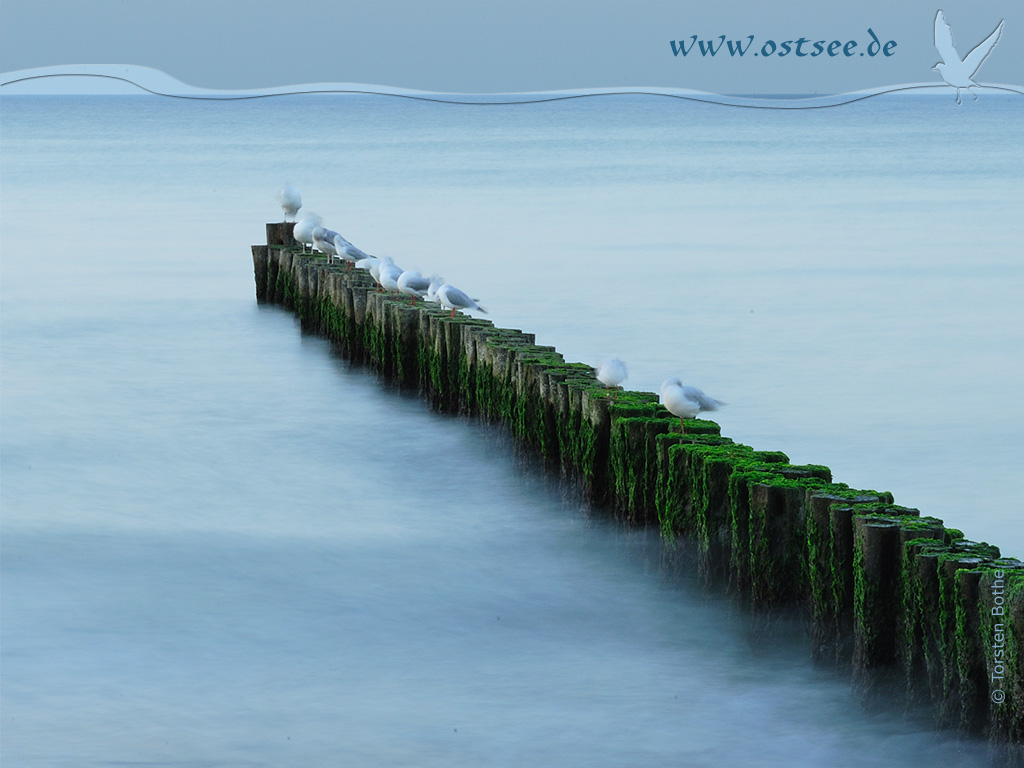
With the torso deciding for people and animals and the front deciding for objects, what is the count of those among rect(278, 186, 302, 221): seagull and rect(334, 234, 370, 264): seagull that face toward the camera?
1

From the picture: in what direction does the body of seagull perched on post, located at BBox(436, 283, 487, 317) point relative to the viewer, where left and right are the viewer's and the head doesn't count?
facing to the left of the viewer

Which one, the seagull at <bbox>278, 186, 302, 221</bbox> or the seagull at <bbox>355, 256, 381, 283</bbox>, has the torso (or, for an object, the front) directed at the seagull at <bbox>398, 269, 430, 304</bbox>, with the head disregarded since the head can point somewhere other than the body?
the seagull at <bbox>278, 186, 302, 221</bbox>

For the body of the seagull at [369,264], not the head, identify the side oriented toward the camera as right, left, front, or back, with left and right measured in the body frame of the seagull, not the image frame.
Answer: left

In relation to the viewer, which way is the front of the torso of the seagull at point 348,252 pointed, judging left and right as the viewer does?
facing to the left of the viewer

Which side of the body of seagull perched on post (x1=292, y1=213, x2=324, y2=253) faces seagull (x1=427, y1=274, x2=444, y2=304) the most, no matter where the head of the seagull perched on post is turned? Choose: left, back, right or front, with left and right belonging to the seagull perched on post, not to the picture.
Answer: front
